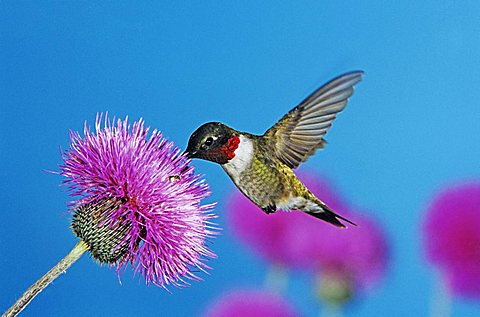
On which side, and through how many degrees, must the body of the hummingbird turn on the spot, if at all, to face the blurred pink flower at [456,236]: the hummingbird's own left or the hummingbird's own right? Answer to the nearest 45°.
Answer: approximately 90° to the hummingbird's own right

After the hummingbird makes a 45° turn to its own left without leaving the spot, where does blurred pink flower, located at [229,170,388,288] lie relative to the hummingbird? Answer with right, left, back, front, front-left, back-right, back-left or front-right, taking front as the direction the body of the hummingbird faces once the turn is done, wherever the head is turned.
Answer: back-right

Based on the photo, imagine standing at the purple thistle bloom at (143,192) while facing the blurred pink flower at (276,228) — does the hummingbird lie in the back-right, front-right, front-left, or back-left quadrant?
front-right

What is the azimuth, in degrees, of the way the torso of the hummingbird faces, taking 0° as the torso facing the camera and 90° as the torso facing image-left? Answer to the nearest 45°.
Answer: approximately 90°

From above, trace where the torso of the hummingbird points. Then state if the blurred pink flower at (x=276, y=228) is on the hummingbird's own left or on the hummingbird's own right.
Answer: on the hummingbird's own right
